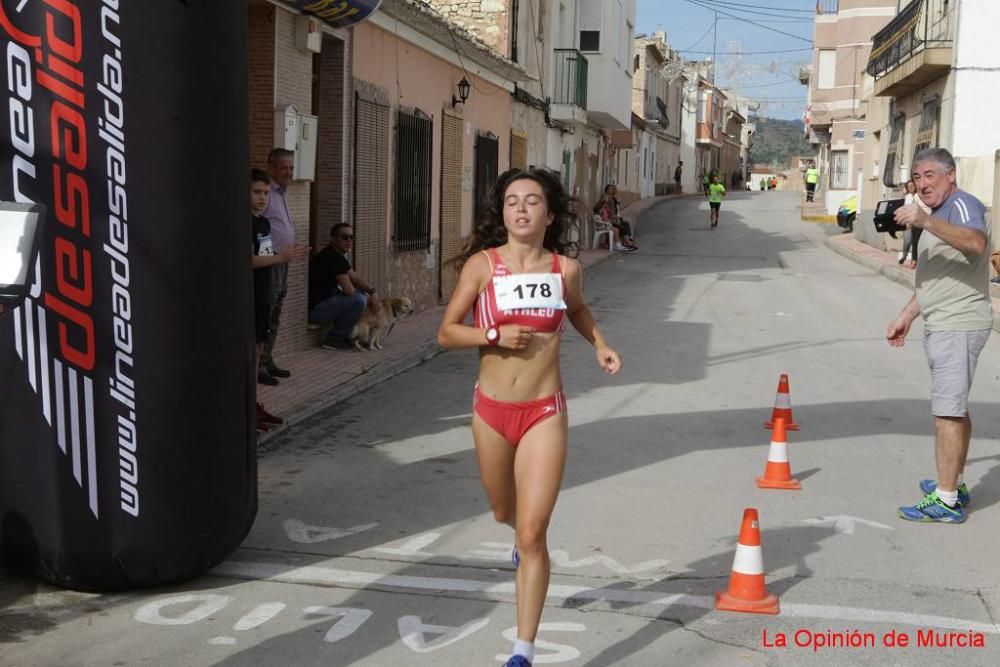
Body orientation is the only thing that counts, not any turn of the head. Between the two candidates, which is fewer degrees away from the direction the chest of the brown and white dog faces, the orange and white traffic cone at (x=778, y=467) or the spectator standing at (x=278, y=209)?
the orange and white traffic cone

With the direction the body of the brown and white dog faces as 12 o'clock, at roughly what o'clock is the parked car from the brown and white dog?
The parked car is roughly at 10 o'clock from the brown and white dog.

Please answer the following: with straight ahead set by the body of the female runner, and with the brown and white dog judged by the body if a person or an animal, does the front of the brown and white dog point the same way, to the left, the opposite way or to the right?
to the left

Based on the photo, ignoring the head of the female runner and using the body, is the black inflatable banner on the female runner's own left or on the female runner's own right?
on the female runner's own right

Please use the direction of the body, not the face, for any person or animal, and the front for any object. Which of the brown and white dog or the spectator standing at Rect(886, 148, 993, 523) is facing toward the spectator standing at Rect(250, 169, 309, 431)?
the spectator standing at Rect(886, 148, 993, 523)

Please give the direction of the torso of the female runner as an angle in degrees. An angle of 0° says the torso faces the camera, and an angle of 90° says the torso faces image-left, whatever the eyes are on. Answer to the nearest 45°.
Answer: approximately 0°

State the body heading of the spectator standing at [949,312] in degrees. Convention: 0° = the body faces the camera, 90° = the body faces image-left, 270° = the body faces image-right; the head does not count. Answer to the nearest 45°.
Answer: approximately 90°

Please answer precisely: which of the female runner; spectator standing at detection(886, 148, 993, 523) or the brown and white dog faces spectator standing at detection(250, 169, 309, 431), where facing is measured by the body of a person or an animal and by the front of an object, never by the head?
spectator standing at detection(886, 148, 993, 523)
